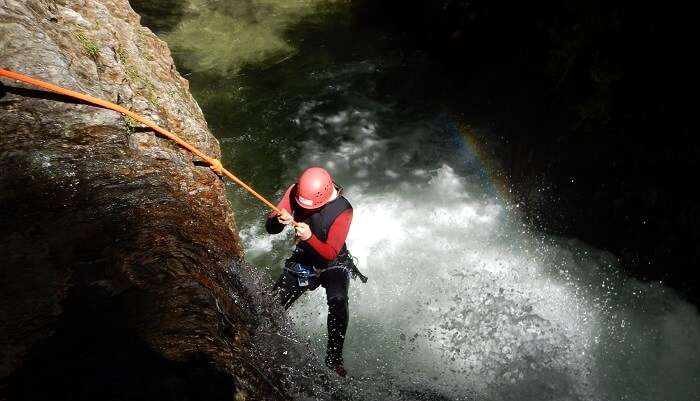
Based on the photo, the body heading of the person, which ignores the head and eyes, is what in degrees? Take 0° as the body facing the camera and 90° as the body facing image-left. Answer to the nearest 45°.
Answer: approximately 45°
